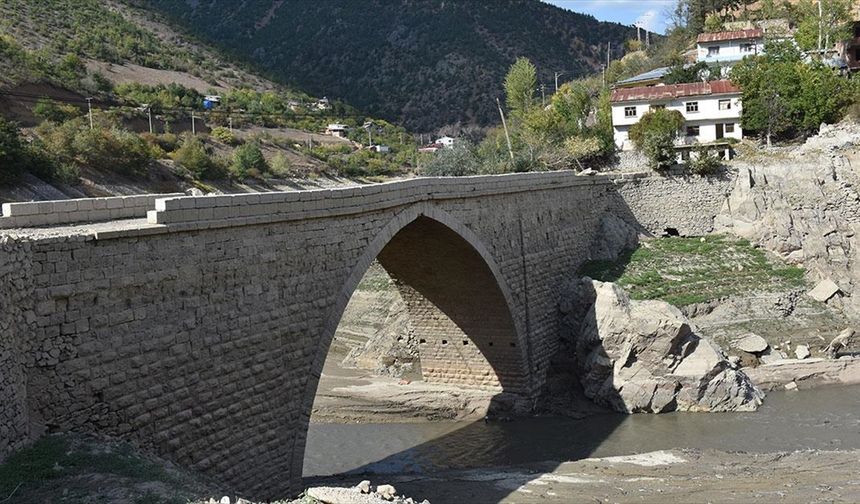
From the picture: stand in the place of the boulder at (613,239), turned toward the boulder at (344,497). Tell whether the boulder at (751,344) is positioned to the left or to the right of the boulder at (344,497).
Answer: left

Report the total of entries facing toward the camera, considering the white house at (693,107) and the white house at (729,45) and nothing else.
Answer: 2

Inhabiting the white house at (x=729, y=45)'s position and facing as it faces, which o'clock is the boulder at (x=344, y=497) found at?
The boulder is roughly at 12 o'clock from the white house.

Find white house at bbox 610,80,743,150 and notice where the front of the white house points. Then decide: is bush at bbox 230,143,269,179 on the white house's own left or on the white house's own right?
on the white house's own right

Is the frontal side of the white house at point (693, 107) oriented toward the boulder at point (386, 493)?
yes

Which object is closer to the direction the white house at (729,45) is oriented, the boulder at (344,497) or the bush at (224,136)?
the boulder

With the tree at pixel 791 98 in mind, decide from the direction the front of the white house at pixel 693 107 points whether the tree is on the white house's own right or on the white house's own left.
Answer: on the white house's own left

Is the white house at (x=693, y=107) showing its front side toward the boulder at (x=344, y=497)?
yes

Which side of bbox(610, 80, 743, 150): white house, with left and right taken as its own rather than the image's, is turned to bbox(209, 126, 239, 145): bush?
right
